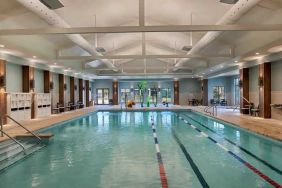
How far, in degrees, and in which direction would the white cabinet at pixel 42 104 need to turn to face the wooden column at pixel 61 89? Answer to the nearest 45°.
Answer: approximately 135° to its left

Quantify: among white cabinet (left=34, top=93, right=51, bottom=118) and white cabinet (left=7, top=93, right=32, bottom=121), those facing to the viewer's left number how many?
0

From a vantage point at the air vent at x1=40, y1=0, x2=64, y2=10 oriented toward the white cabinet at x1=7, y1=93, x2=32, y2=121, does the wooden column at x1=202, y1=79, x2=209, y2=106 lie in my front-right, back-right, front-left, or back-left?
front-right

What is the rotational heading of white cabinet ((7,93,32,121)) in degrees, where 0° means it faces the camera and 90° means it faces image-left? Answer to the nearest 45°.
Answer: approximately 315°

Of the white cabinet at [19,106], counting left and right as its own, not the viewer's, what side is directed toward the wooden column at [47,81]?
left

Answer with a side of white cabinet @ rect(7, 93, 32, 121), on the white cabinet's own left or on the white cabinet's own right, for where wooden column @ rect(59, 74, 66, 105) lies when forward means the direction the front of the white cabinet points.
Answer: on the white cabinet's own left

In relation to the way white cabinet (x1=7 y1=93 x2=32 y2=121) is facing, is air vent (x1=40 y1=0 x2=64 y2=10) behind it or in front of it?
in front

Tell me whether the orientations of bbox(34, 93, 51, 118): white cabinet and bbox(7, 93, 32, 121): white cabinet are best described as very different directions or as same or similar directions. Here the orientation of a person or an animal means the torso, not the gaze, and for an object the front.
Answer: same or similar directions

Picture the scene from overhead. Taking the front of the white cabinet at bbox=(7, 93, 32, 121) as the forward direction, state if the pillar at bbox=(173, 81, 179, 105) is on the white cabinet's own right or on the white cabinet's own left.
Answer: on the white cabinet's own left

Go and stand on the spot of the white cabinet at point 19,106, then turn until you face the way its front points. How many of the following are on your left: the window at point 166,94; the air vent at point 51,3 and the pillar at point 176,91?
2

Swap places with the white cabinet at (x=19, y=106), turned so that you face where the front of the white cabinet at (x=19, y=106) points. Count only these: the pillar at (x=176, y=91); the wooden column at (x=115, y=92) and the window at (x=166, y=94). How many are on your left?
3

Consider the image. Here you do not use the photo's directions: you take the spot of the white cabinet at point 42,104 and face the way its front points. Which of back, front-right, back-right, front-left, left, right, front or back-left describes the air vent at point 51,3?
front-right

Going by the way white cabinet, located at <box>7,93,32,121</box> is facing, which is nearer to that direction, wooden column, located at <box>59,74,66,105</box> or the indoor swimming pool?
the indoor swimming pool

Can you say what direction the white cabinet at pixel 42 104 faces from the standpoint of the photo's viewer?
facing the viewer and to the right of the viewer

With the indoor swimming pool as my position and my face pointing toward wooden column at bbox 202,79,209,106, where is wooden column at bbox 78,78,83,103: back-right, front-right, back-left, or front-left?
front-left
